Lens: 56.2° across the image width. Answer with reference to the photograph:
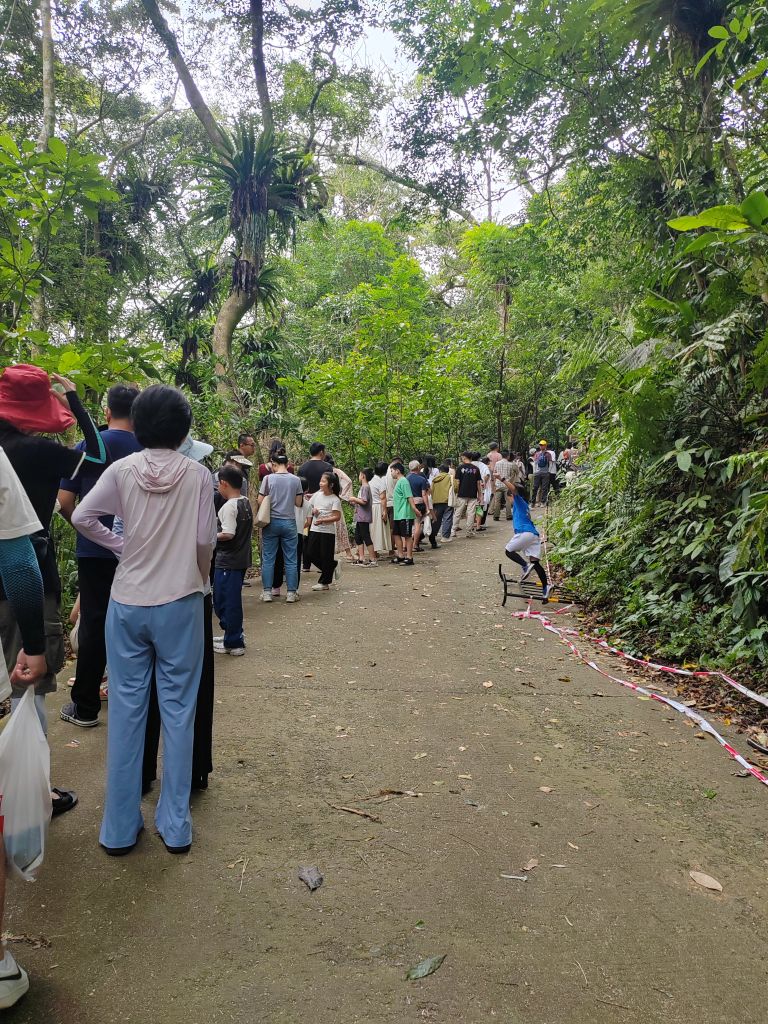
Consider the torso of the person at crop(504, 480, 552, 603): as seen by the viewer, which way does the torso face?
to the viewer's left

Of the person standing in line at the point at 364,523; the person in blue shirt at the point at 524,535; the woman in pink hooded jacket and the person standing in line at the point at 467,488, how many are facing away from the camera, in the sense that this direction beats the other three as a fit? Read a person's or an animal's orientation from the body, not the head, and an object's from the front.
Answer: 2

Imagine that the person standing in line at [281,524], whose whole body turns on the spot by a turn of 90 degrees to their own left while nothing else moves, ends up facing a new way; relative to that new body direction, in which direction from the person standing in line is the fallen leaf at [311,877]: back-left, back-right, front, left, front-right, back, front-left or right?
left

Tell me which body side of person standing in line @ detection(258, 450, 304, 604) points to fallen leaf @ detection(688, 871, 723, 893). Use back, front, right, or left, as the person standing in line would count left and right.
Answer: back

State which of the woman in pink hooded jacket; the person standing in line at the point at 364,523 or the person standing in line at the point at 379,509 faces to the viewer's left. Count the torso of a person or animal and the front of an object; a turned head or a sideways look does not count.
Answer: the person standing in line at the point at 364,523

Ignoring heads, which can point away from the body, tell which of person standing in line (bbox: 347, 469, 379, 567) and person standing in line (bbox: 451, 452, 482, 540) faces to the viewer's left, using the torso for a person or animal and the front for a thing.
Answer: person standing in line (bbox: 347, 469, 379, 567)

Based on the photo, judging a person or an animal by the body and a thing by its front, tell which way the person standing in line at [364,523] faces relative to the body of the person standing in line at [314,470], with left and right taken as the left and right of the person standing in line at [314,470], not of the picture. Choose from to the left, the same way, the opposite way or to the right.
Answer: to the left

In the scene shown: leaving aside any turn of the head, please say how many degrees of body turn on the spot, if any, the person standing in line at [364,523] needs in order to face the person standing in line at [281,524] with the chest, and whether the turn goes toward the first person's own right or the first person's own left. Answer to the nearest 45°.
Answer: approximately 90° to the first person's own left

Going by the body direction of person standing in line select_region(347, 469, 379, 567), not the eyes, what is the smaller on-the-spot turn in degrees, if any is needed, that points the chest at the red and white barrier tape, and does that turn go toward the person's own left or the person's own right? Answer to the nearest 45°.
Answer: approximately 90° to the person's own left

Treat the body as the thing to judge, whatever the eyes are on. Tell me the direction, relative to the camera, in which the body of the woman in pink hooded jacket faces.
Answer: away from the camera

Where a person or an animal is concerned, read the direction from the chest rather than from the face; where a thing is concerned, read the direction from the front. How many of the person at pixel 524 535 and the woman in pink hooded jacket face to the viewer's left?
1

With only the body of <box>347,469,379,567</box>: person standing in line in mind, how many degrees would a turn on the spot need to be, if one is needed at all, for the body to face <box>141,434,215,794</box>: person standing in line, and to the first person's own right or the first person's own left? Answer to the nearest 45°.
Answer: approximately 90° to the first person's own left

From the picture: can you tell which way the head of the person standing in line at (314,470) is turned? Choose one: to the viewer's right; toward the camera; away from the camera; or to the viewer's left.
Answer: away from the camera

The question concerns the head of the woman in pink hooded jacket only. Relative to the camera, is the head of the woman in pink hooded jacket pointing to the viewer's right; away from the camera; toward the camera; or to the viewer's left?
away from the camera

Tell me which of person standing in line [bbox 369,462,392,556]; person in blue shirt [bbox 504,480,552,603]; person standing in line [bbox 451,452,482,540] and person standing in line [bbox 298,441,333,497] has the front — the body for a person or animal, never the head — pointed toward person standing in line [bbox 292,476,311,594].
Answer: person in blue shirt [bbox 504,480,552,603]
